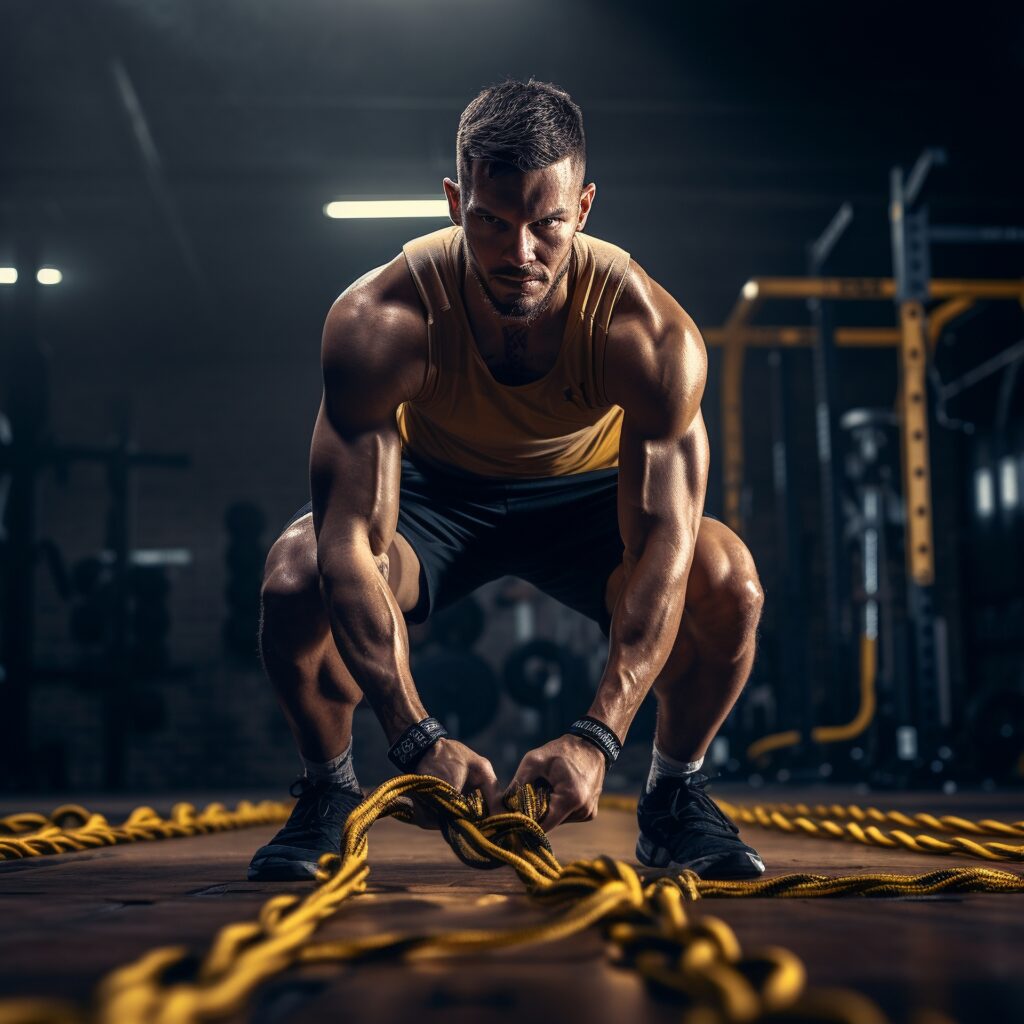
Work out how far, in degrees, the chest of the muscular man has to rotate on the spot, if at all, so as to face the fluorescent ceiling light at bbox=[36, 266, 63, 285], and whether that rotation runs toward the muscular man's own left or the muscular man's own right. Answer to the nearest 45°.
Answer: approximately 135° to the muscular man's own right

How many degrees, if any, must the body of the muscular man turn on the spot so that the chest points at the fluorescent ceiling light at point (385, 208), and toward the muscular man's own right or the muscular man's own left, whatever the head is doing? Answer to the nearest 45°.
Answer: approximately 180°

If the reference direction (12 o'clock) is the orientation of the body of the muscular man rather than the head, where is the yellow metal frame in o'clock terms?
The yellow metal frame is roughly at 7 o'clock from the muscular man.

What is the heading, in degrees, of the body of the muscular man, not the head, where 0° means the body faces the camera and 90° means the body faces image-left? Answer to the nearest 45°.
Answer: approximately 0°

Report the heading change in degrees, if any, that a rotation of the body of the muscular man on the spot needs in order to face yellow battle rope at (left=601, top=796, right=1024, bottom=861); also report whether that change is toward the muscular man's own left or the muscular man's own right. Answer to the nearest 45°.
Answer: approximately 135° to the muscular man's own left
